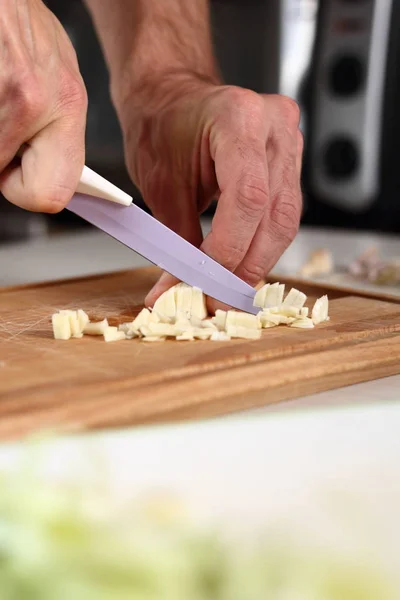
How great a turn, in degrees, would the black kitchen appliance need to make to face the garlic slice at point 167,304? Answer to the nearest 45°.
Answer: approximately 45° to its left

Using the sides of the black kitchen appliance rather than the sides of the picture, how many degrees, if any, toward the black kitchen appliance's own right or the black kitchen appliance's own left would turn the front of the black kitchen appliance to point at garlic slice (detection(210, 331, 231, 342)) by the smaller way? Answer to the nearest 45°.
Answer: approximately 45° to the black kitchen appliance's own left

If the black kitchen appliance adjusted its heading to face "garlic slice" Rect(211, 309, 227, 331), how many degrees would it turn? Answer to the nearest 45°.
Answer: approximately 45° to its left

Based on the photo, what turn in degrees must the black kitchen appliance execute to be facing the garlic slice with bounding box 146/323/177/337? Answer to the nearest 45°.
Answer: approximately 45° to its left

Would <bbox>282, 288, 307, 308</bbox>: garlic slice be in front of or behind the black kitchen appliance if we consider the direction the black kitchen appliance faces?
in front

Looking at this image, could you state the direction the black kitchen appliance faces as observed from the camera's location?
facing the viewer and to the left of the viewer

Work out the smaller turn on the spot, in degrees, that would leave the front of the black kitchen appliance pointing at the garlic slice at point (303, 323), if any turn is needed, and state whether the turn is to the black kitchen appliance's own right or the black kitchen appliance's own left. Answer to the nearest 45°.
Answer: approximately 45° to the black kitchen appliance's own left

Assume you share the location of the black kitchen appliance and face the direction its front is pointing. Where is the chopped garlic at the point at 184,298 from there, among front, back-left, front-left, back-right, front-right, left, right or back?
front-left

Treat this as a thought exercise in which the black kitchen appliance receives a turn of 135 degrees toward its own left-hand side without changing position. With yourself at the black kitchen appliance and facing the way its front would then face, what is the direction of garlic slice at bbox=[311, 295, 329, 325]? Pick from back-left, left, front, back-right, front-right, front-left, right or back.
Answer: right

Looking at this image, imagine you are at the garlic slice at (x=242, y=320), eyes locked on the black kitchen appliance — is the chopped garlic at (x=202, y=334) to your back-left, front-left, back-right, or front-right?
back-left

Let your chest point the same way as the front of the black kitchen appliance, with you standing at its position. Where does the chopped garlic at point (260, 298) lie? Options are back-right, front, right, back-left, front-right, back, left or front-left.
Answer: front-left

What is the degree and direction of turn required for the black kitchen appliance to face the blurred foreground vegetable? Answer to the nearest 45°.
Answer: approximately 45° to its left

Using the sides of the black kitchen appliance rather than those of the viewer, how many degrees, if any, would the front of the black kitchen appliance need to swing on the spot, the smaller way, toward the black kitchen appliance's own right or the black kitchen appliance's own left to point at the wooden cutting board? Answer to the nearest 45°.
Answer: approximately 45° to the black kitchen appliance's own left
